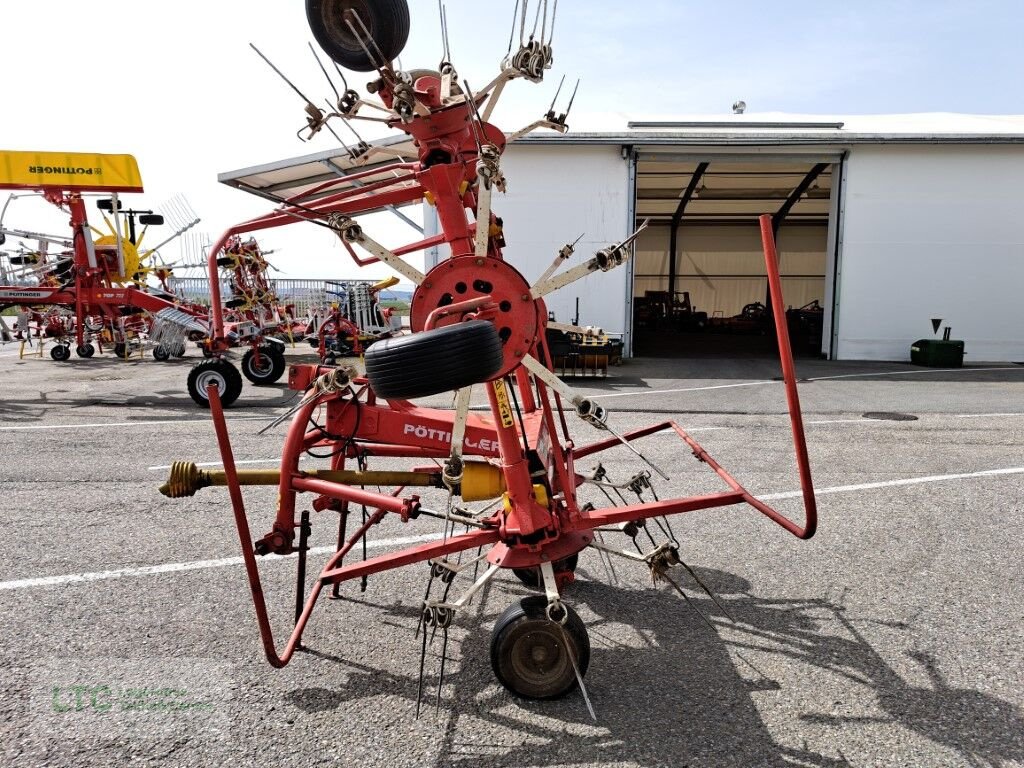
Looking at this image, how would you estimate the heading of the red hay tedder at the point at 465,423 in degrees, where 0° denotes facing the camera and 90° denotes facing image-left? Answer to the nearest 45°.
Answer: approximately 90°

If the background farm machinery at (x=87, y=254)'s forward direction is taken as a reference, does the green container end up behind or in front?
behind

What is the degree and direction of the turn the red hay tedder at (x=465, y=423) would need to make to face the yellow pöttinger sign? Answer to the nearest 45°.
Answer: approximately 45° to its right

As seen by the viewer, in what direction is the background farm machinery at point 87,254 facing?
to the viewer's left

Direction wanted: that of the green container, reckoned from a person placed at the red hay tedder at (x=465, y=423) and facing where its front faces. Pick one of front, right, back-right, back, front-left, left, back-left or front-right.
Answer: back-right

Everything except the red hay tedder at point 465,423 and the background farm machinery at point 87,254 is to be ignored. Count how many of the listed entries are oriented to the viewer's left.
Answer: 2

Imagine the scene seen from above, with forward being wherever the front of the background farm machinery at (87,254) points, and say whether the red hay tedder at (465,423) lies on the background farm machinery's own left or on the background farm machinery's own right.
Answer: on the background farm machinery's own left
